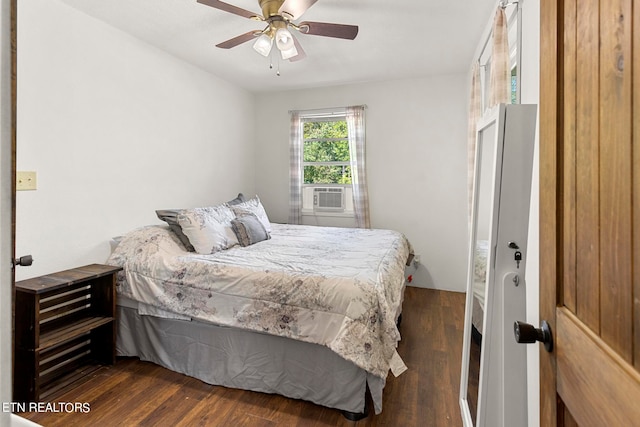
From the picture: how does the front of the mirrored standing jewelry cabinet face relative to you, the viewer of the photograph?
facing to the left of the viewer

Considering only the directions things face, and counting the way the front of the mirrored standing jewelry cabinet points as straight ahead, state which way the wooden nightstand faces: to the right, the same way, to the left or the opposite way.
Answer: the opposite way

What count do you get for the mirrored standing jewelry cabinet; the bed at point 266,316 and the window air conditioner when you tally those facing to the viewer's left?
1

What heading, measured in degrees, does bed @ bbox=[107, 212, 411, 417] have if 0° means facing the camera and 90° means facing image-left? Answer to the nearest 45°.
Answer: approximately 315°

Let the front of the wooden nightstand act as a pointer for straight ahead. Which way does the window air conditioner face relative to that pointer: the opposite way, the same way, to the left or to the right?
to the right

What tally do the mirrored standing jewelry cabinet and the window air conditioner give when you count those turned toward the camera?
1

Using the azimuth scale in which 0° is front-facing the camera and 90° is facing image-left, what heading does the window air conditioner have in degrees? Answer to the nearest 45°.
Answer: approximately 0°

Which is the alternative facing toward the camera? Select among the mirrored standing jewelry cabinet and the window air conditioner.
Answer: the window air conditioner

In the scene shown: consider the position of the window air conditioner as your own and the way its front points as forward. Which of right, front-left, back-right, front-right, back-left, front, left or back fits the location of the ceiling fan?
front

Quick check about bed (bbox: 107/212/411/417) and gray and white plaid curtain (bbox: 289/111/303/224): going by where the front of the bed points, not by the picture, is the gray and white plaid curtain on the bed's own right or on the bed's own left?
on the bed's own left

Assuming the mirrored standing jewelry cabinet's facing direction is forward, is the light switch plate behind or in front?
in front

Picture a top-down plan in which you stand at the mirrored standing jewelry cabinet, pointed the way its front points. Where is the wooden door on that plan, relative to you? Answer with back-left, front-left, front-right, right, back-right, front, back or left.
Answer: left
